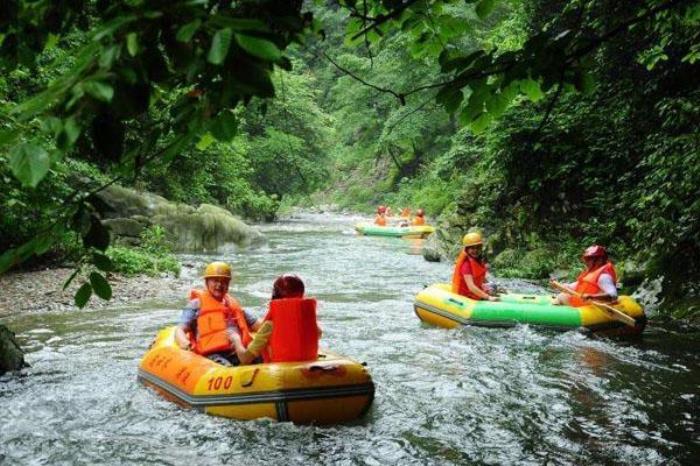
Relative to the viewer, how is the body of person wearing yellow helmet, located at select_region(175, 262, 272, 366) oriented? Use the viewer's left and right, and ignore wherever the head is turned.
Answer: facing the viewer and to the right of the viewer

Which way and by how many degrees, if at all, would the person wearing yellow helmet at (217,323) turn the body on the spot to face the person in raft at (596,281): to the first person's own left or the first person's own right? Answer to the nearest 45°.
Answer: approximately 45° to the first person's own left

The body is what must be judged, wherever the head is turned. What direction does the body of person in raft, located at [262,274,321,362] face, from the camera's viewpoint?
away from the camera

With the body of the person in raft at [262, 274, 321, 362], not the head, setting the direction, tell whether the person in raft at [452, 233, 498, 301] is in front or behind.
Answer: in front

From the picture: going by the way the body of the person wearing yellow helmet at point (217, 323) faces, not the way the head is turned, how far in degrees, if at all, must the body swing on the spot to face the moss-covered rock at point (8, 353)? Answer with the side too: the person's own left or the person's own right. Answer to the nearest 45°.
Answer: approximately 135° to the person's own right

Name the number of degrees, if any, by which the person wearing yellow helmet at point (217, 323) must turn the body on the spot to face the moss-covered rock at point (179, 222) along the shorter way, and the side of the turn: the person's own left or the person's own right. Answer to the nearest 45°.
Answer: approximately 135° to the person's own left

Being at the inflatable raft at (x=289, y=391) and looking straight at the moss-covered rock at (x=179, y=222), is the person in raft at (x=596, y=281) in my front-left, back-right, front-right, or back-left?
front-right

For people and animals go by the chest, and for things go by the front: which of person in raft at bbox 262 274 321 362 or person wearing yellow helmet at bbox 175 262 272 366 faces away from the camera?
the person in raft

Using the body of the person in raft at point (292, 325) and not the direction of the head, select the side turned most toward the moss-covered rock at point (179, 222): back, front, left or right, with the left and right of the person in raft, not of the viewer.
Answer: front

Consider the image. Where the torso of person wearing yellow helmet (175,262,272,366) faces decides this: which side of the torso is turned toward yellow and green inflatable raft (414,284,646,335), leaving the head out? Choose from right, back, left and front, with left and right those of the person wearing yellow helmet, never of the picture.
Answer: left

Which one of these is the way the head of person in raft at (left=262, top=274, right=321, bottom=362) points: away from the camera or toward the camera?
away from the camera

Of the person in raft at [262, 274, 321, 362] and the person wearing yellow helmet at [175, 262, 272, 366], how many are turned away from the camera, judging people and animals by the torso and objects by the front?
1

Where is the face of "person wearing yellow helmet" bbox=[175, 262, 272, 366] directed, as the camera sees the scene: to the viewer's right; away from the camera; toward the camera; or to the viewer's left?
toward the camera

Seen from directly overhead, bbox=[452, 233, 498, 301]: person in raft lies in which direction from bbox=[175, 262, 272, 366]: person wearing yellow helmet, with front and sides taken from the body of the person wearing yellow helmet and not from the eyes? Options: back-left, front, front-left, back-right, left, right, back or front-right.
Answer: left
